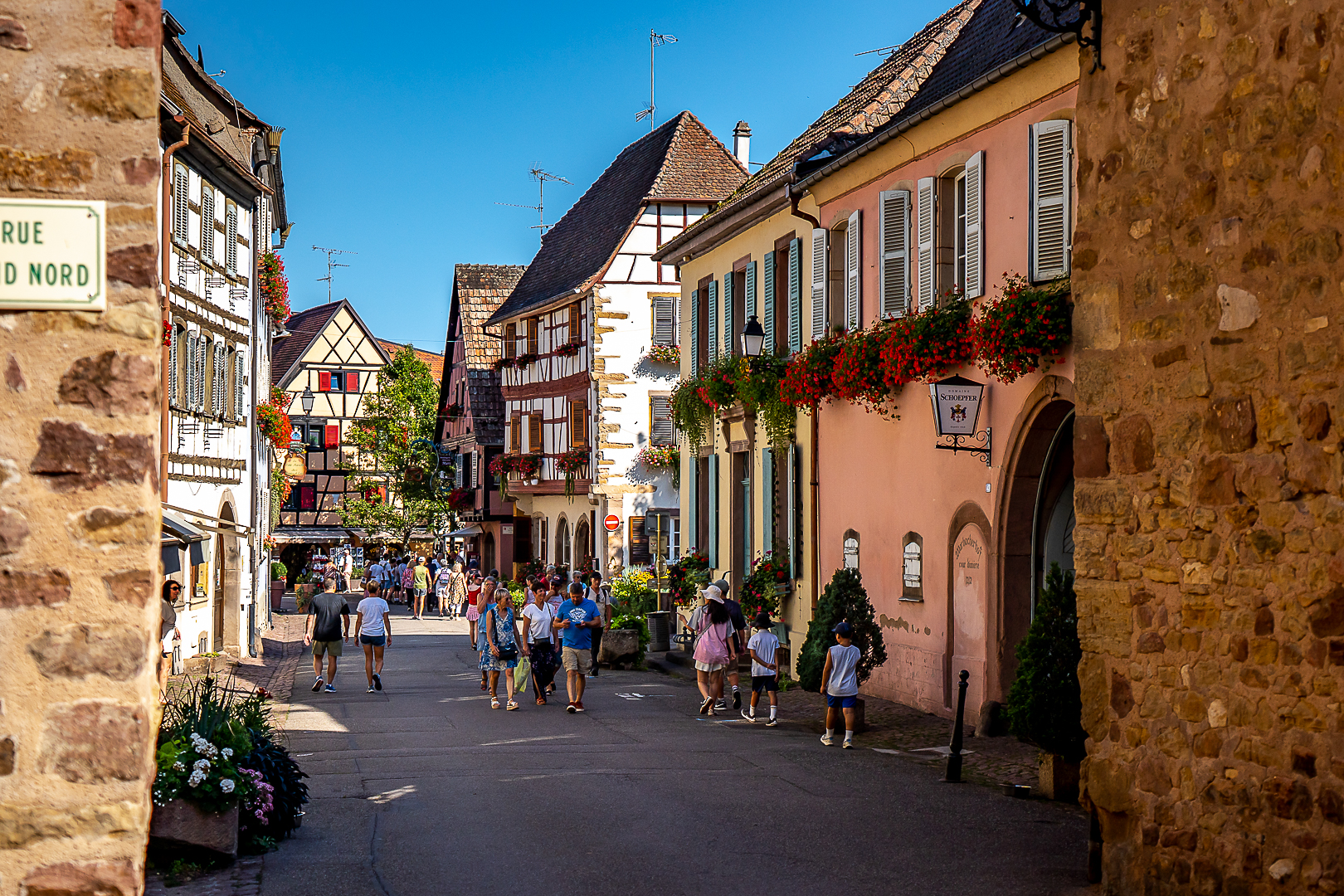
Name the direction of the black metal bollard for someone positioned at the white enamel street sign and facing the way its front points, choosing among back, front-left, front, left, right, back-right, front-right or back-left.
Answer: back-left

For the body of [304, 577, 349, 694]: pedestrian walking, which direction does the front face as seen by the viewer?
away from the camera

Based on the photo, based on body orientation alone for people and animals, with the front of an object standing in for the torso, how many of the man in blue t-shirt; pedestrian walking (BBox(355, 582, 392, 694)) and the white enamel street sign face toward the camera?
2

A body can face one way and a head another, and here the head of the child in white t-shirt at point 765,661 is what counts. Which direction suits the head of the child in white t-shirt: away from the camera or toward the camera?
away from the camera

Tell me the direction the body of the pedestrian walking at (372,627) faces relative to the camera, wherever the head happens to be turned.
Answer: away from the camera

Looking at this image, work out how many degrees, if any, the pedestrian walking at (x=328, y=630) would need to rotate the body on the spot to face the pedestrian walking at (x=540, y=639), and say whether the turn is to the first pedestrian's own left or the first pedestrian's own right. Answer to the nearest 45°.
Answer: approximately 135° to the first pedestrian's own right

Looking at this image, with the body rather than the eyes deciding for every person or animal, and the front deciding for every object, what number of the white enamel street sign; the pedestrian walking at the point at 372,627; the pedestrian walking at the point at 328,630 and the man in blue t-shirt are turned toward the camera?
2

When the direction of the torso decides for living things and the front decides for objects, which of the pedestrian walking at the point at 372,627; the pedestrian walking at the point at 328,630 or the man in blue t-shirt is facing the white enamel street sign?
the man in blue t-shirt

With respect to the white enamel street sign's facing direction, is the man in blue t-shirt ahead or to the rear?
to the rear

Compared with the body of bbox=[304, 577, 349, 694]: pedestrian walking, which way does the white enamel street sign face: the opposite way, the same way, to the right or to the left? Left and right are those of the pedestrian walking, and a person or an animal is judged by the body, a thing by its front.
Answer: the opposite way
